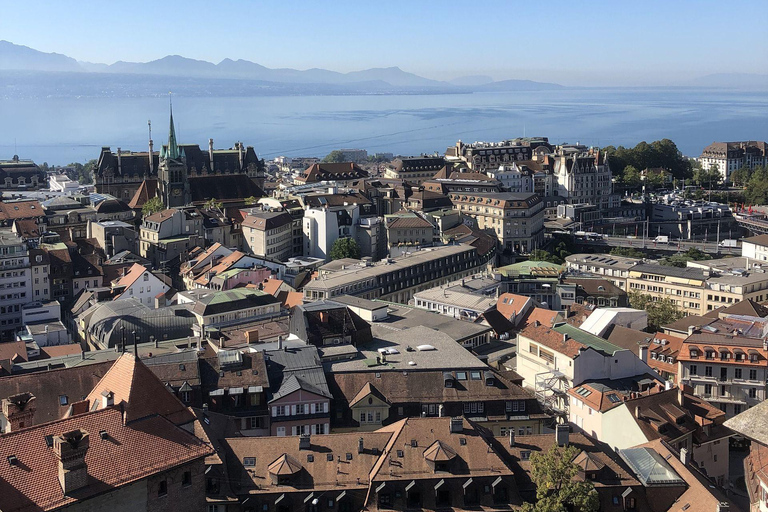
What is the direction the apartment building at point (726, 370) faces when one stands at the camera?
facing the viewer

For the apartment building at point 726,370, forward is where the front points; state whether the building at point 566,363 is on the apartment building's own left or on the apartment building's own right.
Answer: on the apartment building's own right

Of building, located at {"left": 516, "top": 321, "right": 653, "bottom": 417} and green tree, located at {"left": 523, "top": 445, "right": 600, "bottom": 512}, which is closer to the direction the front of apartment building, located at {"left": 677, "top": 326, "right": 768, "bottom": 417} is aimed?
the green tree

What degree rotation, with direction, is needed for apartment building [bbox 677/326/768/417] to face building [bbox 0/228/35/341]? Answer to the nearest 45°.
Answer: approximately 90° to its right

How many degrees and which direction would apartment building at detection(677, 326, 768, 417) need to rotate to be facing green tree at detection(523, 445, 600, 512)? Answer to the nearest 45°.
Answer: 0° — it already faces it

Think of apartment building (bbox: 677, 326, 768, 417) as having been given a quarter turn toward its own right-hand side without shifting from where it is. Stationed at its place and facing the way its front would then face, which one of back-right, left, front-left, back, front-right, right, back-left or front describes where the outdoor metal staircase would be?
front-left

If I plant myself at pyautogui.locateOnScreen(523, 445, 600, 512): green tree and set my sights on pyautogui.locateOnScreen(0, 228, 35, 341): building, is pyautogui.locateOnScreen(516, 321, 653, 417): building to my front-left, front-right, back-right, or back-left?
front-right

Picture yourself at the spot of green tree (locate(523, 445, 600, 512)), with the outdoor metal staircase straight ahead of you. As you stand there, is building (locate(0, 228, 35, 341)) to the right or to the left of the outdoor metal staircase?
left
